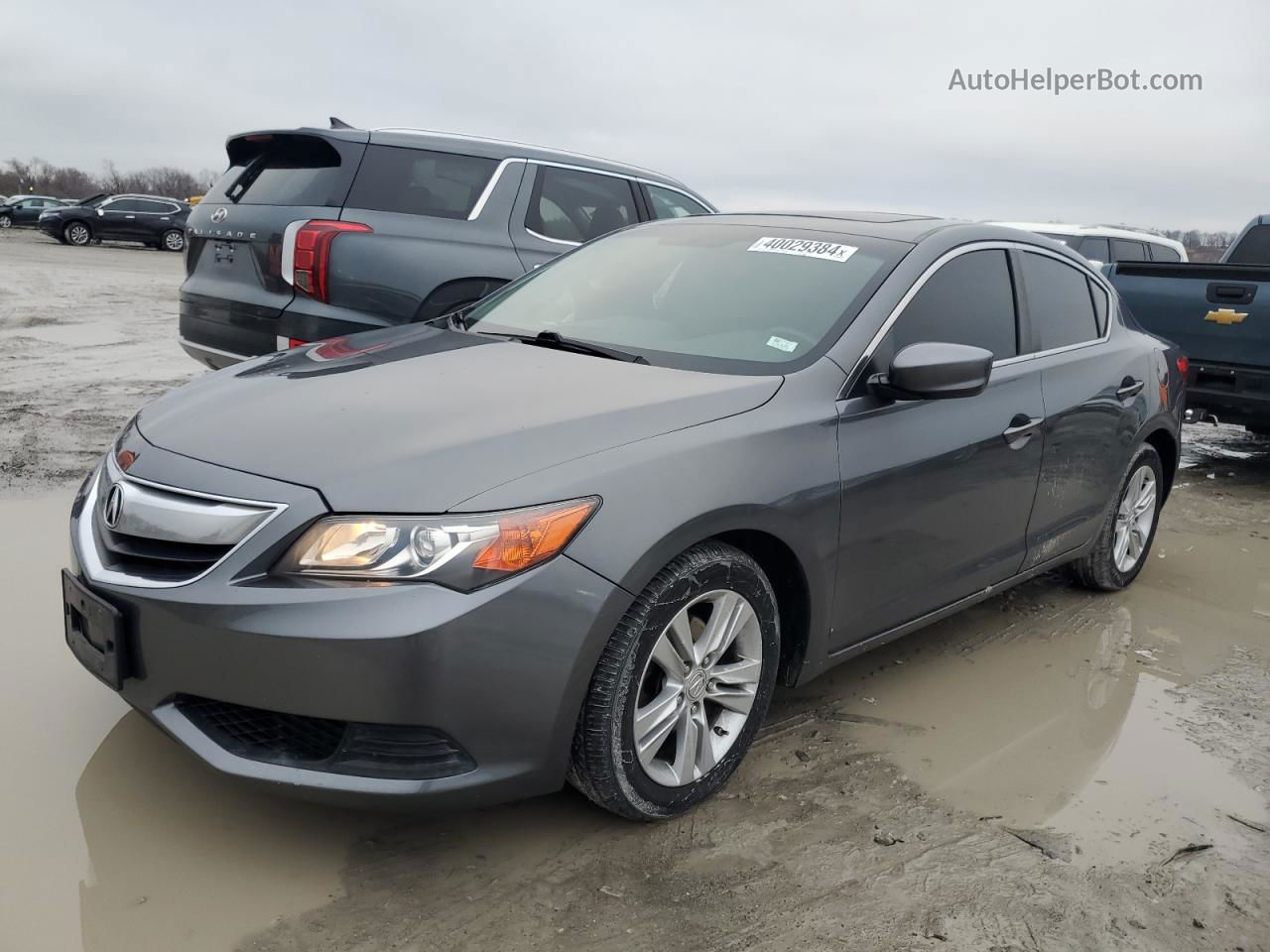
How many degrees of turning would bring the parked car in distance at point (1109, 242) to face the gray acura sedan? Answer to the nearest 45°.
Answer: approximately 90° to its left

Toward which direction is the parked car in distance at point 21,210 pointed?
to the viewer's left

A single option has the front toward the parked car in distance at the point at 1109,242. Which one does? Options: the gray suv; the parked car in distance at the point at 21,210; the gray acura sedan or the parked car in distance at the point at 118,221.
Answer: the gray suv

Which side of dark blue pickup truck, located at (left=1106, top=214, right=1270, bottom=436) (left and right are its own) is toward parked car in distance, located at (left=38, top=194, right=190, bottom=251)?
left

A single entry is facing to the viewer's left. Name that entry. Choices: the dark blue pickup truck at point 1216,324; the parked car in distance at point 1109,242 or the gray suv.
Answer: the parked car in distance

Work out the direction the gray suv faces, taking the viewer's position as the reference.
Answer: facing away from the viewer and to the right of the viewer

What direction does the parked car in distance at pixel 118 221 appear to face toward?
to the viewer's left

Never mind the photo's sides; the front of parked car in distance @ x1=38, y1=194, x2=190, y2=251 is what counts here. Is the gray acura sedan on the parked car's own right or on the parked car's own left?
on the parked car's own left

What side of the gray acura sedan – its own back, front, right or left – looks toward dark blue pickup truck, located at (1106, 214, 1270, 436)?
back

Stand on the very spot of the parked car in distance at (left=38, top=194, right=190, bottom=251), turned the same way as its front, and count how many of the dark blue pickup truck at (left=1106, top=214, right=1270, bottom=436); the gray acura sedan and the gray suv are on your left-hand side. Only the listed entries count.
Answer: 3

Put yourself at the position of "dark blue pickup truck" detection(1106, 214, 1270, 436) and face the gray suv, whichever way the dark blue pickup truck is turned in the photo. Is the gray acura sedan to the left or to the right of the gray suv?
left

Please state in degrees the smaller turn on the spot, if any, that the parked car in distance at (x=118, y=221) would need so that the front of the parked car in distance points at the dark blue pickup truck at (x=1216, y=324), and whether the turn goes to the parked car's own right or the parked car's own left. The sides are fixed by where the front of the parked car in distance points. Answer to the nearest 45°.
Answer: approximately 90° to the parked car's own left
